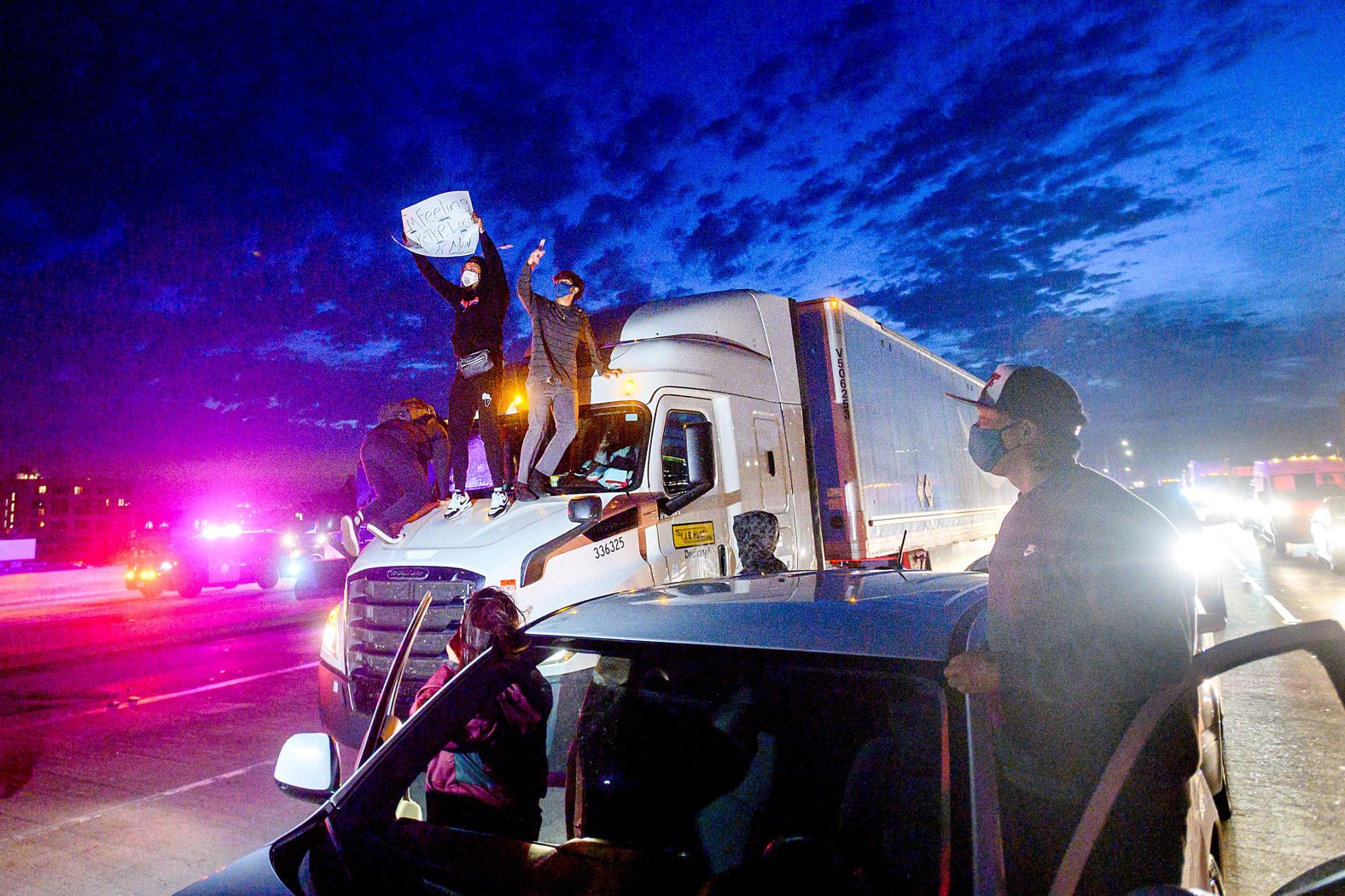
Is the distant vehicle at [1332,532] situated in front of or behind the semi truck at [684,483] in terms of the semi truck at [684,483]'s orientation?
behind

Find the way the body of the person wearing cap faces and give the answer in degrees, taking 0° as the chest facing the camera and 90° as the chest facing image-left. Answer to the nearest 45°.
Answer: approximately 90°

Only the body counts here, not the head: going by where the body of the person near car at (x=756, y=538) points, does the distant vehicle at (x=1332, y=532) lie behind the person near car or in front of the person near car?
in front

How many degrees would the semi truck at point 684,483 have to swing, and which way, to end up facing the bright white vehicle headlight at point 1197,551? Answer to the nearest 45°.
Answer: approximately 135° to its left

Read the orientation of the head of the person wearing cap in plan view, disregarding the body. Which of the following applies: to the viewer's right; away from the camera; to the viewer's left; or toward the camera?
to the viewer's left

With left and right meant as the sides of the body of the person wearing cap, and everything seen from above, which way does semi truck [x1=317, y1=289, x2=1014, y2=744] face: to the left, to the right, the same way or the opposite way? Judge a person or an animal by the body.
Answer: to the left

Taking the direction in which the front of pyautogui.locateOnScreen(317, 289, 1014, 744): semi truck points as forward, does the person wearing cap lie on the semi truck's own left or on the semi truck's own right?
on the semi truck's own left

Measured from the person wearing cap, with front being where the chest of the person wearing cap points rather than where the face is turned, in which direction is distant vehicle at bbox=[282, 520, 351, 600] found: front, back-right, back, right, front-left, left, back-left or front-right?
front-right

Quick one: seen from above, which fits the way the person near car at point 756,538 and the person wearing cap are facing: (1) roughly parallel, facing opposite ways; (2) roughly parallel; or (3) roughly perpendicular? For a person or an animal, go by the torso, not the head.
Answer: roughly perpendicular

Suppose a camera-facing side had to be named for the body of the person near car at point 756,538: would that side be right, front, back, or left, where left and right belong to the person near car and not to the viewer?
back

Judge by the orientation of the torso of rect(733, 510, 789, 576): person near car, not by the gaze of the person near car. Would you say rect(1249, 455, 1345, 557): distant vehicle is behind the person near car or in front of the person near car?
in front
